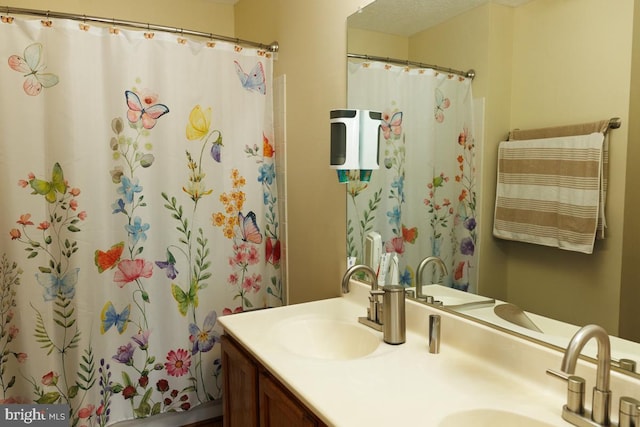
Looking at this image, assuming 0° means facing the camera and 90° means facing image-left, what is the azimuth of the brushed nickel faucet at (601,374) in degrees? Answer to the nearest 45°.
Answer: approximately 45°

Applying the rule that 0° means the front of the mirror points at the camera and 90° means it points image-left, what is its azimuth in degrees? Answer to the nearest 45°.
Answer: approximately 45°

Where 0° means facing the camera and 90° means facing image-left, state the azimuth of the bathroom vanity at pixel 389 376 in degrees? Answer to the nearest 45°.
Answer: approximately 45°

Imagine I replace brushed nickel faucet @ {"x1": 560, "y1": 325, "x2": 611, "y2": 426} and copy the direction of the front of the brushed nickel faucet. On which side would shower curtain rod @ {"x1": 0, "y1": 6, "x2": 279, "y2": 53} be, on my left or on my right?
on my right

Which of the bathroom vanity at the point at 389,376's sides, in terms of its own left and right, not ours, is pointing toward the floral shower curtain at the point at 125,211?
right

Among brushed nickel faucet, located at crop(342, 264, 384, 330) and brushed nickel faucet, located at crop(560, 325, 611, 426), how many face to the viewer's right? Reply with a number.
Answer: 0

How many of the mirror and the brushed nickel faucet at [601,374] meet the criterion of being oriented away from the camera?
0

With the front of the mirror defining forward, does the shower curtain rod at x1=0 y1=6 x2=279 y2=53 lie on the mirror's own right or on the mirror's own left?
on the mirror's own right

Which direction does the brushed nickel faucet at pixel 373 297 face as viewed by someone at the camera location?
facing the viewer and to the left of the viewer
